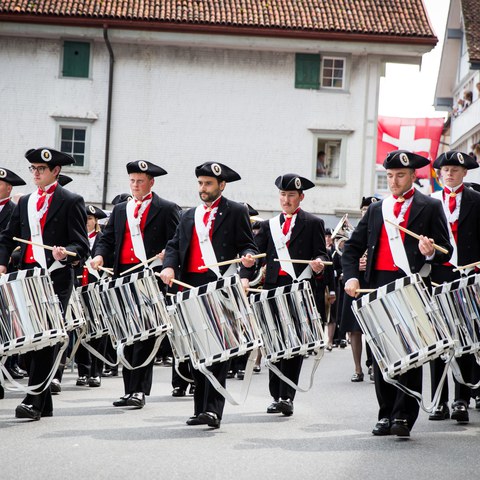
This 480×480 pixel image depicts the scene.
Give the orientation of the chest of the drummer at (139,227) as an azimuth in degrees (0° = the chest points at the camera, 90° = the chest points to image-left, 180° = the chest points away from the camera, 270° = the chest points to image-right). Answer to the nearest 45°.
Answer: approximately 45°

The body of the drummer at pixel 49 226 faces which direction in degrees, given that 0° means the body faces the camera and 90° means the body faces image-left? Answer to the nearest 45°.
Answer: approximately 45°

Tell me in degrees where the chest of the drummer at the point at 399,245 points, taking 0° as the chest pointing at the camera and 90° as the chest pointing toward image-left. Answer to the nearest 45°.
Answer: approximately 45°

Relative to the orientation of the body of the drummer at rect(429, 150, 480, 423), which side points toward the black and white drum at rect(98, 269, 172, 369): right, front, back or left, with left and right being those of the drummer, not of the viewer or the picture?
right

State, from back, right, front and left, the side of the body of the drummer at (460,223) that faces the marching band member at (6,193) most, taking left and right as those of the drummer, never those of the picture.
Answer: right

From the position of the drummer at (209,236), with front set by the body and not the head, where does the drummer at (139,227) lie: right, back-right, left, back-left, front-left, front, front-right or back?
right

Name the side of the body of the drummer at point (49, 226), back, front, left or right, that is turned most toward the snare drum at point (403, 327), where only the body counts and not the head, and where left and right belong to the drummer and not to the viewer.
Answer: left

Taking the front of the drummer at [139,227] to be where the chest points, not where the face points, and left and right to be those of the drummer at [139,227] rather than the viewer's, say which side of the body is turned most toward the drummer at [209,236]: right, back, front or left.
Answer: left
